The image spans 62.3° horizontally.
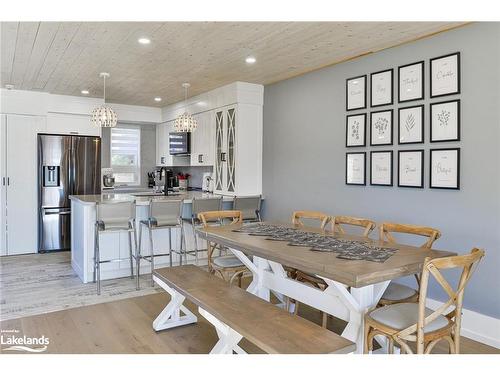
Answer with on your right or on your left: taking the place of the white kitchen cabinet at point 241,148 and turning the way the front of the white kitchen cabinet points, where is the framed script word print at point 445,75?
on your left

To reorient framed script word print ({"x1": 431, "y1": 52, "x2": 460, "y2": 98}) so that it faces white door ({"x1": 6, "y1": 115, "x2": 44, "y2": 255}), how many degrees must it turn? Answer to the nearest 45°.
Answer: approximately 45° to its right

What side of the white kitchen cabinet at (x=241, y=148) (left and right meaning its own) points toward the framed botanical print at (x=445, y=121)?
left

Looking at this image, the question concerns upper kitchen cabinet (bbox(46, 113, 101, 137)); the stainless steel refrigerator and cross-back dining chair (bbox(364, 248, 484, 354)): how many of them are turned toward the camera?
2

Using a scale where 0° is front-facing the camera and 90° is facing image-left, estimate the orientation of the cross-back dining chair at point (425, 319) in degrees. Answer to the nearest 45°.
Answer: approximately 135°

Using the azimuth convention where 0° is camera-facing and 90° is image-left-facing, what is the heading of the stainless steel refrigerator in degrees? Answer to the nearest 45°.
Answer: approximately 0°

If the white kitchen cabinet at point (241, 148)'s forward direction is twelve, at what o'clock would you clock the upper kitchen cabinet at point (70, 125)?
The upper kitchen cabinet is roughly at 2 o'clock from the white kitchen cabinet.

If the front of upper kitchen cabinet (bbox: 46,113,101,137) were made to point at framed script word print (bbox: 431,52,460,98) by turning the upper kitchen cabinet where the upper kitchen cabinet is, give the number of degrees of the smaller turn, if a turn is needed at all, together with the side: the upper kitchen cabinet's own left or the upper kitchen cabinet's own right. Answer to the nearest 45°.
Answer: approximately 45° to the upper kitchen cabinet's own left
